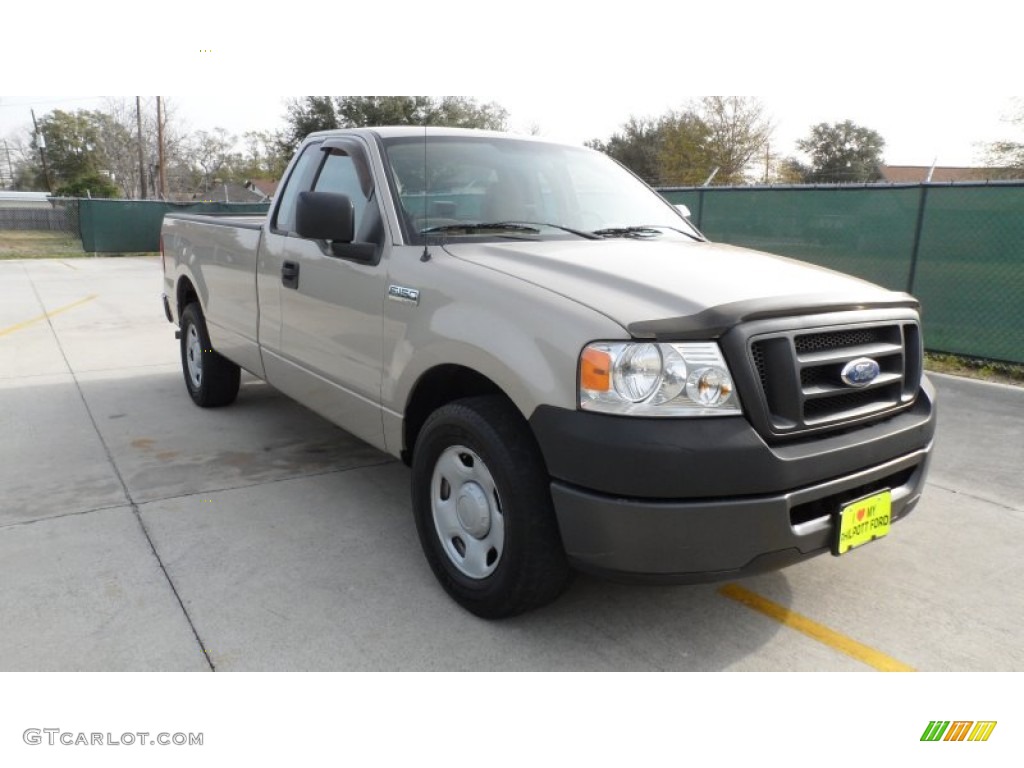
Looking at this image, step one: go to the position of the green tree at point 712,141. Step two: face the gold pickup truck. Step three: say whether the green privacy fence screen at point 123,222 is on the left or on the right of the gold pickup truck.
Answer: right

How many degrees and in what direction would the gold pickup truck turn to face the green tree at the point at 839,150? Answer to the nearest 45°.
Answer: approximately 135° to its left

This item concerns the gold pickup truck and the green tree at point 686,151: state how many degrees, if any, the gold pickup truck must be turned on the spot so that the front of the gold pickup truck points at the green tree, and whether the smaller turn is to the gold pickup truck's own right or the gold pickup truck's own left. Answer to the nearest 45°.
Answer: approximately 135° to the gold pickup truck's own left

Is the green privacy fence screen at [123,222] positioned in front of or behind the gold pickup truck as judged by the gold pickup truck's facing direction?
behind

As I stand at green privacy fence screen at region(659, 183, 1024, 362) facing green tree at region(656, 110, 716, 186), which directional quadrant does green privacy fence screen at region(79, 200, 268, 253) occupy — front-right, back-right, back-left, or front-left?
front-left

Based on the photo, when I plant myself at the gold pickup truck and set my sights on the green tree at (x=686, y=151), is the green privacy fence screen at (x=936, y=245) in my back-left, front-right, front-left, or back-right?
front-right

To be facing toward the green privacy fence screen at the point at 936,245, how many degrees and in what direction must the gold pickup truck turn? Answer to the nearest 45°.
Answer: approximately 90° to its left

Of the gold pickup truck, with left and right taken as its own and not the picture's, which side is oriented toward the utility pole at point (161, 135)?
back

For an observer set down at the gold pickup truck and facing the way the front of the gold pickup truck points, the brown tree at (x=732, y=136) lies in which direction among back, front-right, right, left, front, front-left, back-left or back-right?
back-left

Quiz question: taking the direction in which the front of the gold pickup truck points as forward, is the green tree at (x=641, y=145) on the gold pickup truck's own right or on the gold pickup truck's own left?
on the gold pickup truck's own left

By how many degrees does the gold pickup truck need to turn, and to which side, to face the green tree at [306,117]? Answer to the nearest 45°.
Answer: approximately 135° to its left
